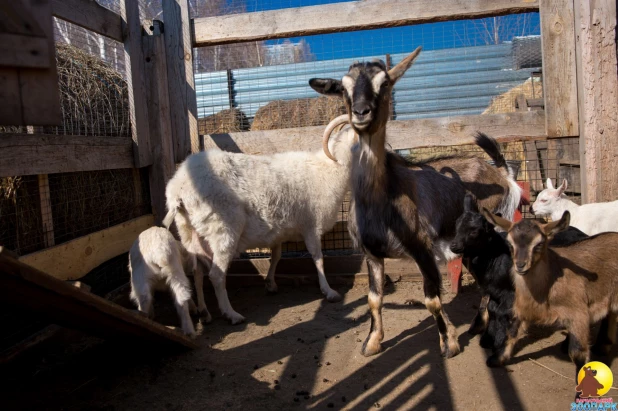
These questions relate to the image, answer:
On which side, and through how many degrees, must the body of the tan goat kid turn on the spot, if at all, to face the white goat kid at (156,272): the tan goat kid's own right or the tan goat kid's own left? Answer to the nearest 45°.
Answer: approximately 45° to the tan goat kid's own right

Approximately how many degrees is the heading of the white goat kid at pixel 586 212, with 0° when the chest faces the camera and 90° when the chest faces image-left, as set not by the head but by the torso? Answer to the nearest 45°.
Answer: approximately 90°

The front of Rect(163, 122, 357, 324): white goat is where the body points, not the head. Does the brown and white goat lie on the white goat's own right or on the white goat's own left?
on the white goat's own right

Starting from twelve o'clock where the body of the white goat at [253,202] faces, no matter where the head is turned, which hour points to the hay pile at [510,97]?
The hay pile is roughly at 12 o'clock from the white goat.

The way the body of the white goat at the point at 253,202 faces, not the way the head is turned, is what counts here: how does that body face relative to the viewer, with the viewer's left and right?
facing away from the viewer and to the right of the viewer

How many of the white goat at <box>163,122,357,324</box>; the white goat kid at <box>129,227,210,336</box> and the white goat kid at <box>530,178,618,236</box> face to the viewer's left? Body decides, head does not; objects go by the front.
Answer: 1

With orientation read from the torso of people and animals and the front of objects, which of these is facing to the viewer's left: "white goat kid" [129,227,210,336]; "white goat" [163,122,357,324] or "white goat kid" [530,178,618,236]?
"white goat kid" [530,178,618,236]

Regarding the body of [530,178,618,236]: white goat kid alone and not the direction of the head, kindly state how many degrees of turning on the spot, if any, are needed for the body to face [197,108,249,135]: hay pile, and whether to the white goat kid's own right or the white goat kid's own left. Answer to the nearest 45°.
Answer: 0° — it already faces it
